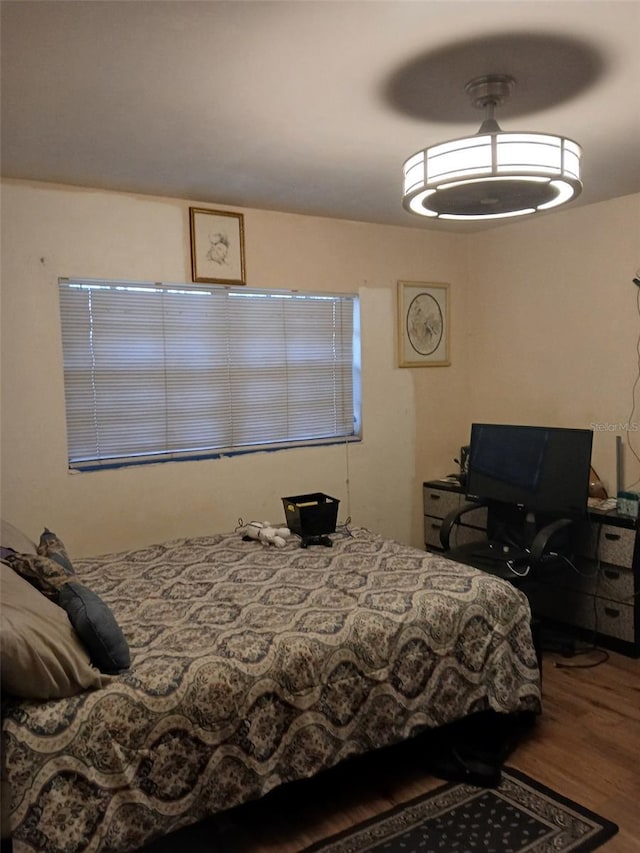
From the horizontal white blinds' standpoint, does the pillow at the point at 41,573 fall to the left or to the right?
on its right

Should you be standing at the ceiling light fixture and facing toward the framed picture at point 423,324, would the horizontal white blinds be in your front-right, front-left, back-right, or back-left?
front-left

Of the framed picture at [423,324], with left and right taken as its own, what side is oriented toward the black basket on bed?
right

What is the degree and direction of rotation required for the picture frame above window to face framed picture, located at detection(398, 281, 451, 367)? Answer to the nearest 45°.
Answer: approximately 90° to its left

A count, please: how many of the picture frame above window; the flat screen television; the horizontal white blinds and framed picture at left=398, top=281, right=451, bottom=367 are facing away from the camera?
0

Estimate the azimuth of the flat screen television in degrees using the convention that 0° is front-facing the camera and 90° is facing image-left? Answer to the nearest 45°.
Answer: approximately 45°

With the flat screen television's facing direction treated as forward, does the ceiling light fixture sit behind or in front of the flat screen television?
in front

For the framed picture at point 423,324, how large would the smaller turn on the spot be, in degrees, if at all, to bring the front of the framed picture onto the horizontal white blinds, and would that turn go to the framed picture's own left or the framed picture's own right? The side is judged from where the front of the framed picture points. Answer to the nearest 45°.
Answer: approximately 90° to the framed picture's own right

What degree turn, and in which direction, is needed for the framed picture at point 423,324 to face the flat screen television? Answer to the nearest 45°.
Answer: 0° — it already faces it

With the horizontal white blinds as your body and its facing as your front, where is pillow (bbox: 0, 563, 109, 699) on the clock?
The pillow is roughly at 2 o'clock from the horizontal white blinds.

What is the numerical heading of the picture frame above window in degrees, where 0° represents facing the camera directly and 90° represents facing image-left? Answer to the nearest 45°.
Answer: approximately 315°
